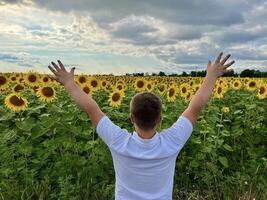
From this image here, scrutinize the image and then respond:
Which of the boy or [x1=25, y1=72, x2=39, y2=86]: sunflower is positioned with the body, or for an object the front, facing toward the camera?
the sunflower

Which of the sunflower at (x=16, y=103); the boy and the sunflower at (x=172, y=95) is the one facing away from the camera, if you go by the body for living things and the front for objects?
the boy

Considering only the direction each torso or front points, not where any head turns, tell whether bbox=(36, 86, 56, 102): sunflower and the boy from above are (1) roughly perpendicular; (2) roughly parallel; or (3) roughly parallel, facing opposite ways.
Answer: roughly parallel, facing opposite ways

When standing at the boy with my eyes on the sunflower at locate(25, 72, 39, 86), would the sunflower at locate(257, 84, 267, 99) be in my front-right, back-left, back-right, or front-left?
front-right

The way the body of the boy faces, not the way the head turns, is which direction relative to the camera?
away from the camera

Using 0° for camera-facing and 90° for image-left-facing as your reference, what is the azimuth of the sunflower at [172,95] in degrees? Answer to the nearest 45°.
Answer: approximately 45°

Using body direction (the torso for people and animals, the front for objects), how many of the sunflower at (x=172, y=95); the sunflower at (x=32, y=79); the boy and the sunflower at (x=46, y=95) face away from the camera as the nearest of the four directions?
1

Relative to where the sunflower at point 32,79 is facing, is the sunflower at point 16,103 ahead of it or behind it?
ahead

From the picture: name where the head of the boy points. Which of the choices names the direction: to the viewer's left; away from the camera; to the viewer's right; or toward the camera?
away from the camera

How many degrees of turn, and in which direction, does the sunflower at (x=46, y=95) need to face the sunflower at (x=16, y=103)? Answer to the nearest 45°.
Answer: approximately 45° to its right

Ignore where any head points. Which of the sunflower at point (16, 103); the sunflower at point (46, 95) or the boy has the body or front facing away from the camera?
the boy

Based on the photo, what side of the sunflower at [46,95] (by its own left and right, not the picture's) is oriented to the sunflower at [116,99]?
left

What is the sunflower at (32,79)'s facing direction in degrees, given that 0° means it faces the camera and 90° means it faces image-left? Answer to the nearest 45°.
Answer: approximately 0°

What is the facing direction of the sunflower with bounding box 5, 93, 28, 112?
toward the camera

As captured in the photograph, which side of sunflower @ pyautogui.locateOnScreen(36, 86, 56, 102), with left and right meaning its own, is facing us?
front

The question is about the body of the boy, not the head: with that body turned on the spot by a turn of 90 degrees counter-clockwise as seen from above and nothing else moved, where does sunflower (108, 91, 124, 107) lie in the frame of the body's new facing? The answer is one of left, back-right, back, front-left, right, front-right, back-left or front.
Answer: right
